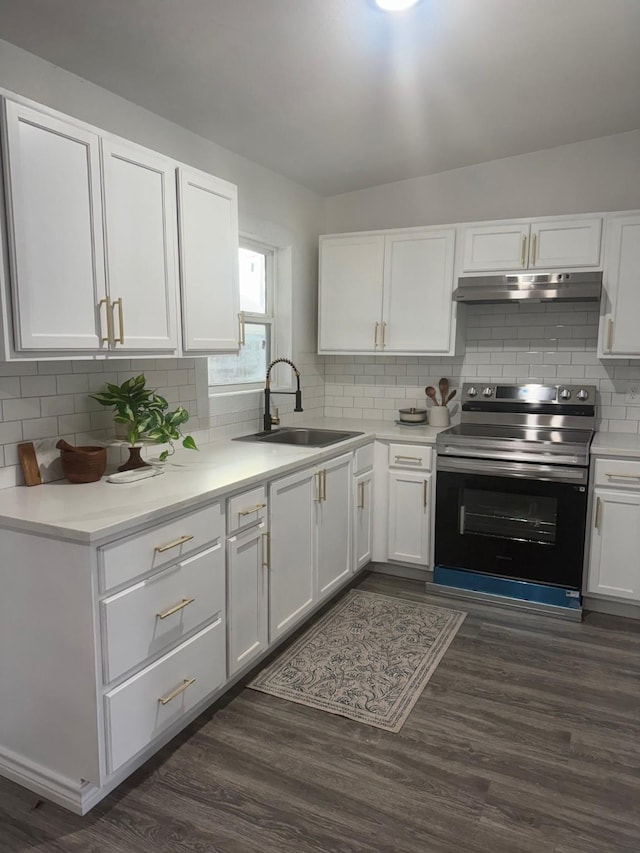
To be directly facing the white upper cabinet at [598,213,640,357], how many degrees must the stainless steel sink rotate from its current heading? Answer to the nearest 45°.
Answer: approximately 45° to its left

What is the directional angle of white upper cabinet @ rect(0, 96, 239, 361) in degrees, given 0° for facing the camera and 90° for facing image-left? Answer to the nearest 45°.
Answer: approximately 315°

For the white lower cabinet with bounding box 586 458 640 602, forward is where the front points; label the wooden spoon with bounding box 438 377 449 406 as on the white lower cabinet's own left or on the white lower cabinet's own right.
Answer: on the white lower cabinet's own right

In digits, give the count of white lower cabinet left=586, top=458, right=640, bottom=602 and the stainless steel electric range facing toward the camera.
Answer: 2

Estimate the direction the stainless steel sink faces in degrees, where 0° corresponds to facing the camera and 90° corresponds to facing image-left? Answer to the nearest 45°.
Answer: approximately 315°

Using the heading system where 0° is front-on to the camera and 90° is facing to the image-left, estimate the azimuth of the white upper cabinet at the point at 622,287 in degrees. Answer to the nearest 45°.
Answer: approximately 0°

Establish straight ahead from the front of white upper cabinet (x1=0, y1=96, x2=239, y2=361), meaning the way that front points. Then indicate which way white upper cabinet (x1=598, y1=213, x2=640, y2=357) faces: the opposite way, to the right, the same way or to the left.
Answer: to the right

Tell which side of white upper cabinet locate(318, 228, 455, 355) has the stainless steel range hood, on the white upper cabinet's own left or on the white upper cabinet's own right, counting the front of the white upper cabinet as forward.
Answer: on the white upper cabinet's own left

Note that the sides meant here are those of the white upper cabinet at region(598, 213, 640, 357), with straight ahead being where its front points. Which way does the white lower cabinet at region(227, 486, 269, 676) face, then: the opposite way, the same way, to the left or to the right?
to the left
